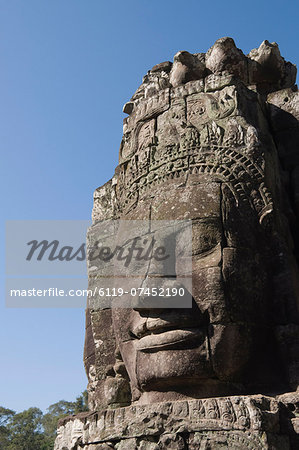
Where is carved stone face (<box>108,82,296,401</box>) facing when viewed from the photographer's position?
facing the viewer and to the left of the viewer
